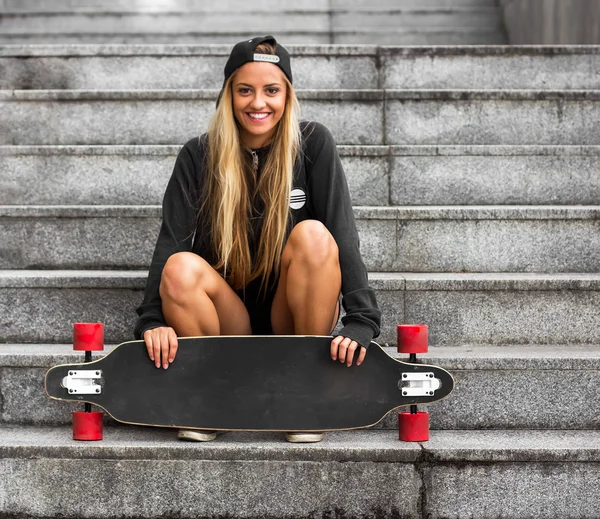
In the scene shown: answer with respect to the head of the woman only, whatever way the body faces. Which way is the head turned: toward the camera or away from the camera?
toward the camera

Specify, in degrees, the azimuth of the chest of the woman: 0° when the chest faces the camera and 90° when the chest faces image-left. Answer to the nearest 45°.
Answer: approximately 0°
